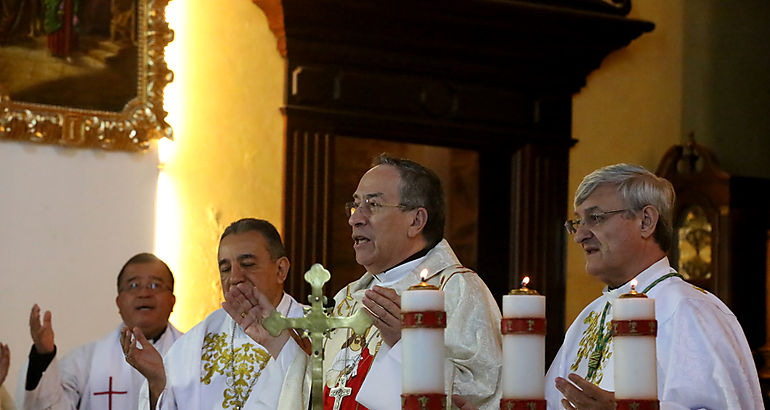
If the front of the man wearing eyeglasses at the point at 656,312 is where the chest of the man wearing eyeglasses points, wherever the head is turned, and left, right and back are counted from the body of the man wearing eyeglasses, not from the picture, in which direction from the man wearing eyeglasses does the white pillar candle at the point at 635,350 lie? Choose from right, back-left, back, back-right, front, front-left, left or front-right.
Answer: front-left

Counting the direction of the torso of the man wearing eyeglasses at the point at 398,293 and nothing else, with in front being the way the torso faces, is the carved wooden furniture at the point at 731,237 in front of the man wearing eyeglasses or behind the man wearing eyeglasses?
behind

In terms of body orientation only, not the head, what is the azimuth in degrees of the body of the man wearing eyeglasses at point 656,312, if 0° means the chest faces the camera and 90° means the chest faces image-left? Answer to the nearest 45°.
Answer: approximately 45°

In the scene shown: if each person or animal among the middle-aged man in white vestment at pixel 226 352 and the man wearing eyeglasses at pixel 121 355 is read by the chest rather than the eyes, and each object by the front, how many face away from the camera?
0

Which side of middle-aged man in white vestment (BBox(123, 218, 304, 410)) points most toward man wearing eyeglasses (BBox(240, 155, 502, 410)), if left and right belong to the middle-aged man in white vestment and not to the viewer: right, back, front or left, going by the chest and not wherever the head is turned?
left

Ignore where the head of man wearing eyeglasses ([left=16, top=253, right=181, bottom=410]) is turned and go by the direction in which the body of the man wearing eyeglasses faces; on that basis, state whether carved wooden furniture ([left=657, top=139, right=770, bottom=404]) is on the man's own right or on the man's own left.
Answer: on the man's own left

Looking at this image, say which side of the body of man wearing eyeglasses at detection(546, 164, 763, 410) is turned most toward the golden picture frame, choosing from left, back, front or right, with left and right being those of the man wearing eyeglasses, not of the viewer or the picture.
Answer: right

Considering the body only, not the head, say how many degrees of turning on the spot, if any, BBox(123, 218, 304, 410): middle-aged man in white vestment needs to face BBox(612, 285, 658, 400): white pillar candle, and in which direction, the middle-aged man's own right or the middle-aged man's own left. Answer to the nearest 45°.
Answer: approximately 45° to the middle-aged man's own left

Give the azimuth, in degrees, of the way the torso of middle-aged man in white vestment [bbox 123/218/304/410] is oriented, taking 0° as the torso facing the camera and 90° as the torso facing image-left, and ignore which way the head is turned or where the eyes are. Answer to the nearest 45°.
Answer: approximately 45°

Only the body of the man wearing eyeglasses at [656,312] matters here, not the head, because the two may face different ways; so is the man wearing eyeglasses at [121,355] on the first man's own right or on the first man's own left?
on the first man's own right

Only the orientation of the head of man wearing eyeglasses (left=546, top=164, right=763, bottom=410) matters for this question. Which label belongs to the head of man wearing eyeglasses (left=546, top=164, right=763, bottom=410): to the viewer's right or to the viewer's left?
to the viewer's left

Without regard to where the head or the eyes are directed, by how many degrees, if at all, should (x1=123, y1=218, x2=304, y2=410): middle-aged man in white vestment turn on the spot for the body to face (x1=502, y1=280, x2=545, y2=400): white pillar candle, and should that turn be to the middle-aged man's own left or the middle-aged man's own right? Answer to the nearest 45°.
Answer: approximately 45° to the middle-aged man's own left
